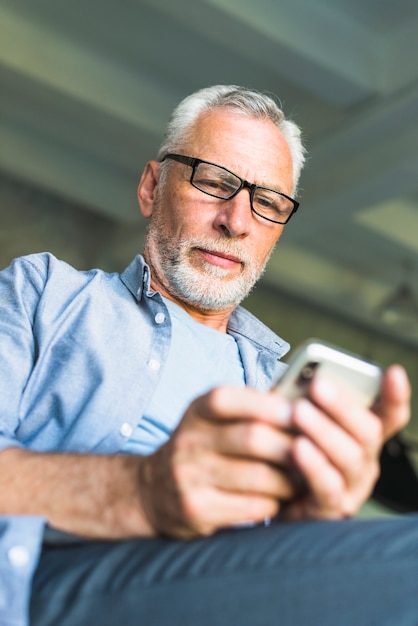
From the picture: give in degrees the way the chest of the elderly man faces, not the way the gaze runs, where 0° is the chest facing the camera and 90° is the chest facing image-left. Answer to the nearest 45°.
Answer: approximately 315°
